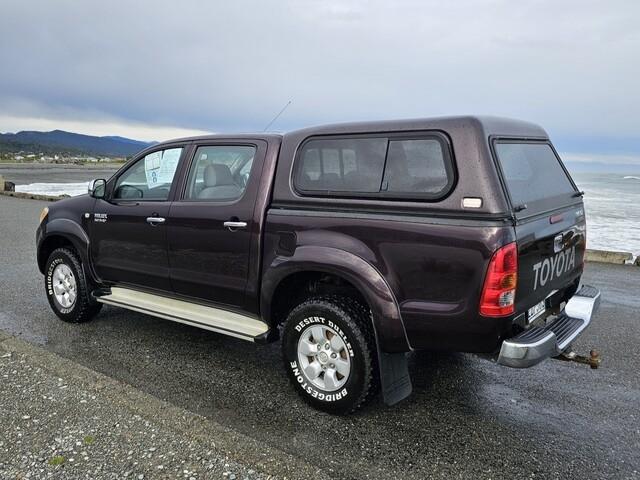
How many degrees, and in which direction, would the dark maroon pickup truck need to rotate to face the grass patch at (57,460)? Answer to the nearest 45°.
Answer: approximately 90° to its left

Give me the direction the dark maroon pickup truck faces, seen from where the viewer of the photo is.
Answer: facing away from the viewer and to the left of the viewer
